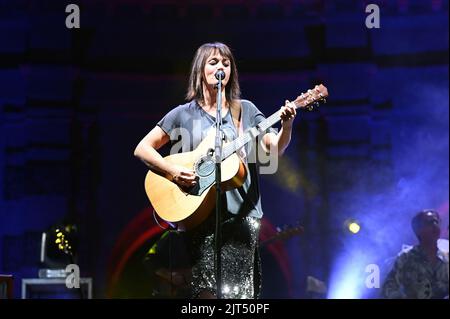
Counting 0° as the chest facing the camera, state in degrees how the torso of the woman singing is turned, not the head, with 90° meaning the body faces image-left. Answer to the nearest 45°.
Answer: approximately 0°
